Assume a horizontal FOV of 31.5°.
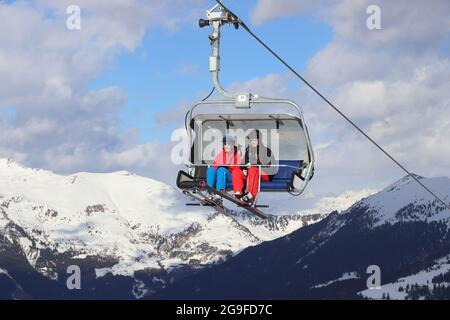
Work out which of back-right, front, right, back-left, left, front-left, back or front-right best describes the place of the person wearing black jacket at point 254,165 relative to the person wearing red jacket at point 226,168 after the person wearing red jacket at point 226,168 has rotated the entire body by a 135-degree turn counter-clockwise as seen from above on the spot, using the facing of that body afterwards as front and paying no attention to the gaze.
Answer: front

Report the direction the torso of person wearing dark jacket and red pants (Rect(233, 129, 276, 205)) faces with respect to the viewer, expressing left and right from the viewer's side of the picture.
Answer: facing the viewer and to the left of the viewer
